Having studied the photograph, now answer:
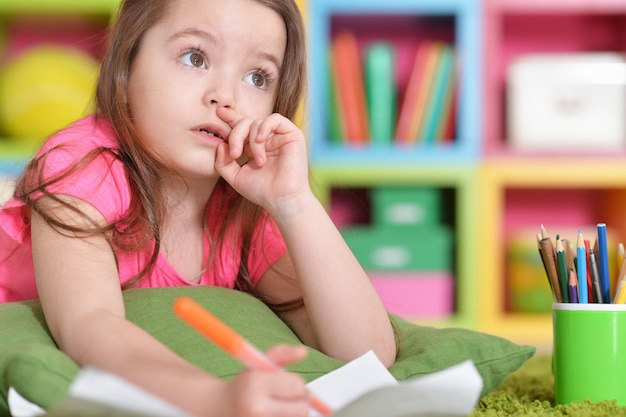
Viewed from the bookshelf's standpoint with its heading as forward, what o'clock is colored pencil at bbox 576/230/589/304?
The colored pencil is roughly at 12 o'clock from the bookshelf.

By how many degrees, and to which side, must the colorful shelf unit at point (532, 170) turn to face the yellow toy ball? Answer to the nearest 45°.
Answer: approximately 45° to its right

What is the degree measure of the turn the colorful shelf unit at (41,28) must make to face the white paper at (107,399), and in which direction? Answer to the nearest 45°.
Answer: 0° — it already faces it

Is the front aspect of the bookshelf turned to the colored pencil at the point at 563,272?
yes

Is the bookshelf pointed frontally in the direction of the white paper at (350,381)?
yes

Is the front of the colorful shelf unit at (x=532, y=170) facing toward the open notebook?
yes

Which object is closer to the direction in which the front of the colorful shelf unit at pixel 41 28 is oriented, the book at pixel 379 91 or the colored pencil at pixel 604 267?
the colored pencil

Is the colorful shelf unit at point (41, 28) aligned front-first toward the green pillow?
yes

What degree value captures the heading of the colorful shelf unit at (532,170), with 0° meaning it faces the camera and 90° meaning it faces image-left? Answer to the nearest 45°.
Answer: approximately 0°
